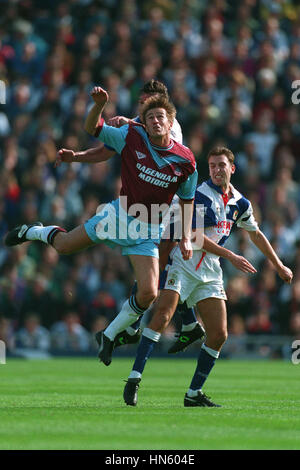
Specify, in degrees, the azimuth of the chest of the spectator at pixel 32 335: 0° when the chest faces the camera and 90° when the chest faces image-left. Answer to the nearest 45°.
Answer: approximately 0°

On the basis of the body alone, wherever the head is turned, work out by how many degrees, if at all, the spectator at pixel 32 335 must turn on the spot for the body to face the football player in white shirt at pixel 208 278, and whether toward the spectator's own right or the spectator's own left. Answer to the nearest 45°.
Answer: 0° — they already face them

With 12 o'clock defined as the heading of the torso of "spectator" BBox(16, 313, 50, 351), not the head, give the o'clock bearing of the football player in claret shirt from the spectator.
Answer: The football player in claret shirt is roughly at 12 o'clock from the spectator.
